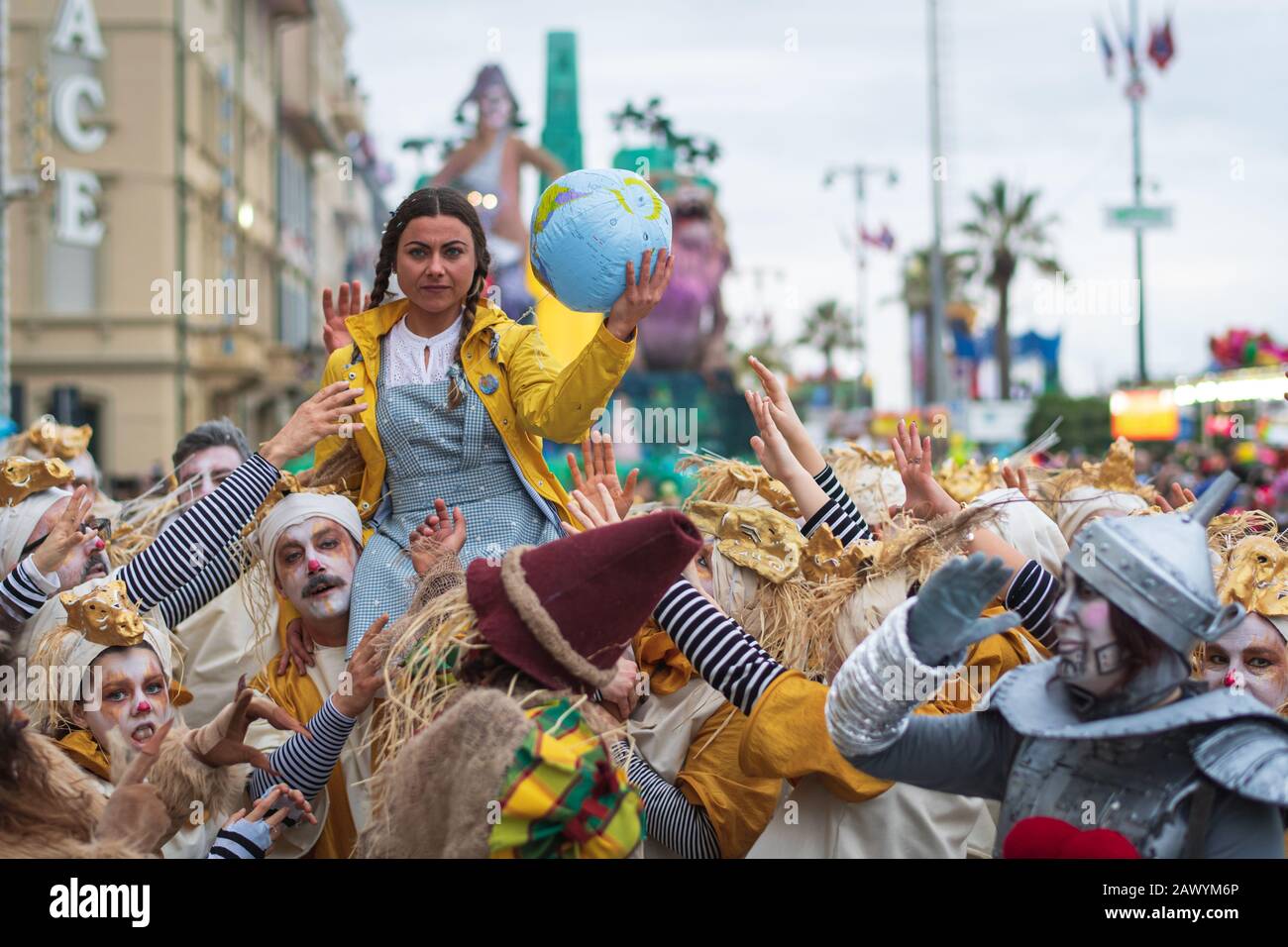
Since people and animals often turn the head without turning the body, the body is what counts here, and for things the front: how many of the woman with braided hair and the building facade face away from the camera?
0

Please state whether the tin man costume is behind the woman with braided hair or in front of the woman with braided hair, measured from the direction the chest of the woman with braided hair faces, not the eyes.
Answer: in front

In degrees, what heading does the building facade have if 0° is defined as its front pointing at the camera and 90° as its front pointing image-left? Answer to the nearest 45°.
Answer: approximately 315°

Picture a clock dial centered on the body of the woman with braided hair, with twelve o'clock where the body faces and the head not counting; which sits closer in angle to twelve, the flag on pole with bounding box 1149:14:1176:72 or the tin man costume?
the tin man costume

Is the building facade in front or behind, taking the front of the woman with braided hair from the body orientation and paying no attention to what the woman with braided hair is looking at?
behind

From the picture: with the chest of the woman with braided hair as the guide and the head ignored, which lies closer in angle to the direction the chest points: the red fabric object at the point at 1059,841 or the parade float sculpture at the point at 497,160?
the red fabric object

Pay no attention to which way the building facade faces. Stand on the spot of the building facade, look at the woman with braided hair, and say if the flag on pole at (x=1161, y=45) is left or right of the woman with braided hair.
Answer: left

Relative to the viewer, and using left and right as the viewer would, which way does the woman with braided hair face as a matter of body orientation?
facing the viewer

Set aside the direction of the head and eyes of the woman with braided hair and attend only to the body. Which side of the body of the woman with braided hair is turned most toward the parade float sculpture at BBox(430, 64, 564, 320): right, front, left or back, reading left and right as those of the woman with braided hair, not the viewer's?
back

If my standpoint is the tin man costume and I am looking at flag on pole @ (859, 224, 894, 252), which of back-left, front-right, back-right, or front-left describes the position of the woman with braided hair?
front-left

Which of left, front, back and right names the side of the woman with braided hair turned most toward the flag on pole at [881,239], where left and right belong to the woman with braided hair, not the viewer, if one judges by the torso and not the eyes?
back

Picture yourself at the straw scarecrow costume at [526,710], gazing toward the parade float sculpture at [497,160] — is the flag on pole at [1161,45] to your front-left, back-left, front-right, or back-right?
front-right
